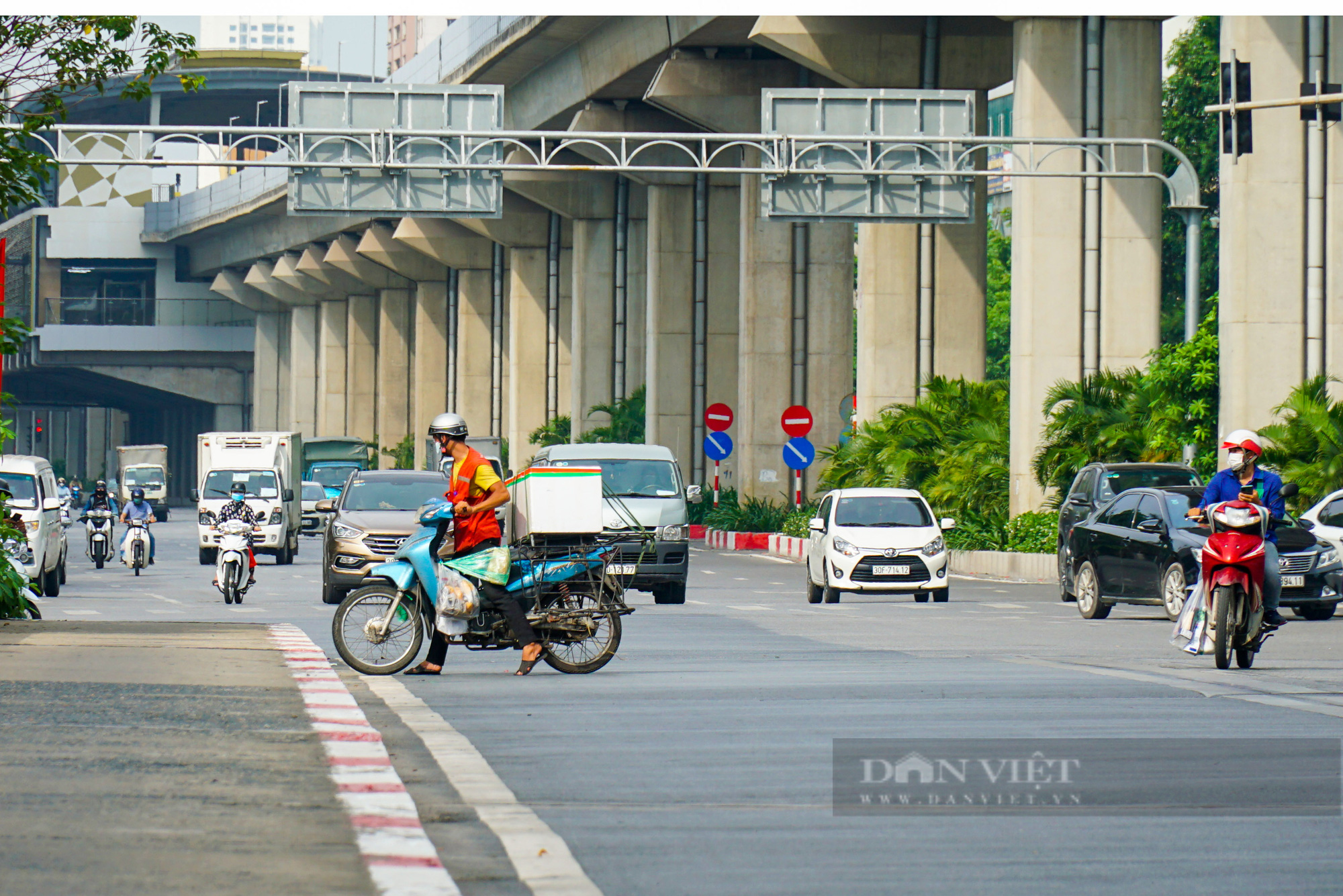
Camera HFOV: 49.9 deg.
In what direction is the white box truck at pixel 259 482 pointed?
toward the camera

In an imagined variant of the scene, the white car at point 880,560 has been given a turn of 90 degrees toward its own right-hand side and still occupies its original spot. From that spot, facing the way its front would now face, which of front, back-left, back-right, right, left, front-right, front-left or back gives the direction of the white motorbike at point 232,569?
front

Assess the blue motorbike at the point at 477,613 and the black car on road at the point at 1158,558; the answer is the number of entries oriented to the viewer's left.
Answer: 1

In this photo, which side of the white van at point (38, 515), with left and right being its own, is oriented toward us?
front

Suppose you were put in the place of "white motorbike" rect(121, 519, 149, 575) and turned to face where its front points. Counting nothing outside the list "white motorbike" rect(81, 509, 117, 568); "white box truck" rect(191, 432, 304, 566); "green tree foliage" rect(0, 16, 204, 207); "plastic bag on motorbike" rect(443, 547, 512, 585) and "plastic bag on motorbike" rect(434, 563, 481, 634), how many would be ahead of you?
3

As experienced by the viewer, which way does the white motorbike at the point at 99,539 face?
facing the viewer

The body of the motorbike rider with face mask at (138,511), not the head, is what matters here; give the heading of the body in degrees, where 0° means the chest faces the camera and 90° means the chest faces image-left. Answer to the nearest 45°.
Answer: approximately 0°

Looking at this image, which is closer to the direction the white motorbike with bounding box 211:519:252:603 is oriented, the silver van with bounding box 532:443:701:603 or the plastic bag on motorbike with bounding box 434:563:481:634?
the plastic bag on motorbike

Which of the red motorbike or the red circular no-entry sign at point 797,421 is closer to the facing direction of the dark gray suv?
the red motorbike

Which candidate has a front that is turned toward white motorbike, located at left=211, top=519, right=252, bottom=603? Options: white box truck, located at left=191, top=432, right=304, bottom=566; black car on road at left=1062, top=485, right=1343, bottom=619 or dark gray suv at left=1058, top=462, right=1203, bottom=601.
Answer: the white box truck
